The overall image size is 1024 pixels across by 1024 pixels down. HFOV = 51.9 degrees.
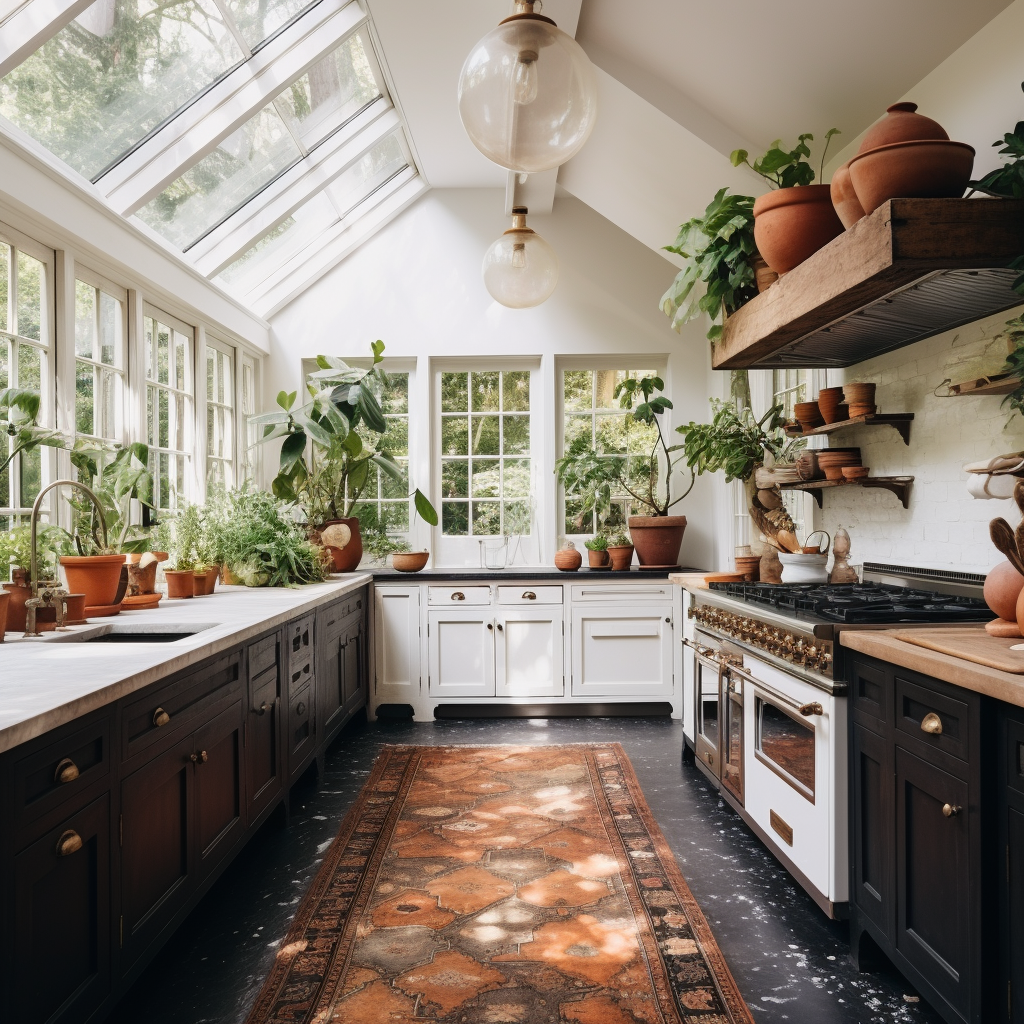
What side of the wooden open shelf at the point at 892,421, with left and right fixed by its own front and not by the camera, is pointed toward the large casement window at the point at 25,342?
front

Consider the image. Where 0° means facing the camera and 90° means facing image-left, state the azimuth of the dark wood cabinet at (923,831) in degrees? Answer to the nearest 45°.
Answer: approximately 45°

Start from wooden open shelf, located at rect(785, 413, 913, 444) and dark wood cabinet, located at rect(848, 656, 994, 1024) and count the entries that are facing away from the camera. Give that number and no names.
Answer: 0

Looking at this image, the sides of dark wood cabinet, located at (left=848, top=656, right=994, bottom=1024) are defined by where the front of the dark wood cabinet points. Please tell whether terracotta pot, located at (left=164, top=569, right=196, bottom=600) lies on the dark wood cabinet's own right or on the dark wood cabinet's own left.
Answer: on the dark wood cabinet's own right

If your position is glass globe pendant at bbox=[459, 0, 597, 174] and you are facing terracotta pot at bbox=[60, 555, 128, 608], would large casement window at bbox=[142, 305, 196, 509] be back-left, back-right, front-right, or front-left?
front-right

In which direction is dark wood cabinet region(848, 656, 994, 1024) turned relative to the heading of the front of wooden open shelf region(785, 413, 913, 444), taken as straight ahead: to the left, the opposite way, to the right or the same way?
the same way

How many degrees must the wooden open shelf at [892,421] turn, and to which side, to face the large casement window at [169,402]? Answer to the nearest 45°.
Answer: approximately 45° to its right

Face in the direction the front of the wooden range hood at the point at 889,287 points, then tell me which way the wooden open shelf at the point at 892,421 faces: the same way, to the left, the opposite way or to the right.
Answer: the same way

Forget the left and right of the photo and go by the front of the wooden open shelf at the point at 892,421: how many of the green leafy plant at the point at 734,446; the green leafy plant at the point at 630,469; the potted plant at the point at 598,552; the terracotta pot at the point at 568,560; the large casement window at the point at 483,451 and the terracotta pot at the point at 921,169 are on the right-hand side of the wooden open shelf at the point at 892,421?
5

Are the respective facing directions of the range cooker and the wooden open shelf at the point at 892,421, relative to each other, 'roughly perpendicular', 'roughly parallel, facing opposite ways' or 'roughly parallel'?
roughly parallel

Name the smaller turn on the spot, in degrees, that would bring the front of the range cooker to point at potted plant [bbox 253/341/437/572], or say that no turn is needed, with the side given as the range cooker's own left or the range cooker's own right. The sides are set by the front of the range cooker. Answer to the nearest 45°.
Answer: approximately 90° to the range cooker's own right

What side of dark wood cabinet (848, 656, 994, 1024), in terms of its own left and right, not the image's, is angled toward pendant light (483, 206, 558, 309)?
right

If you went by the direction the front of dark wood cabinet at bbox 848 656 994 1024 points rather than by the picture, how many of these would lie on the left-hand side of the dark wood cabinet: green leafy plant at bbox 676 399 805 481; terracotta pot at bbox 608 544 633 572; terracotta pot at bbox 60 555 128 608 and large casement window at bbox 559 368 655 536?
0

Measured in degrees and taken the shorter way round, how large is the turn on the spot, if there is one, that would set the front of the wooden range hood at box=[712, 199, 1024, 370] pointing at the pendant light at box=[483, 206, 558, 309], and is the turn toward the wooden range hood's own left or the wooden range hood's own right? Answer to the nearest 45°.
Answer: approximately 90° to the wooden range hood's own right

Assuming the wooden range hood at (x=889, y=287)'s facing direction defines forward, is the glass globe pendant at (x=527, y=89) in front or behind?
in front

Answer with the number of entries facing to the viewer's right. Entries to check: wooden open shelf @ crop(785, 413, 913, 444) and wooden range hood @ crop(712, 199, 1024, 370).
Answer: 0
